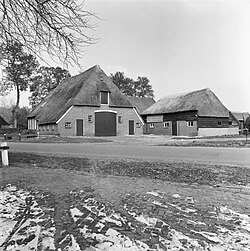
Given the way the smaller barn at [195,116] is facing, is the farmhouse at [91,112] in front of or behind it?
in front

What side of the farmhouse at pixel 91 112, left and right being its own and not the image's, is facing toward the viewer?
front

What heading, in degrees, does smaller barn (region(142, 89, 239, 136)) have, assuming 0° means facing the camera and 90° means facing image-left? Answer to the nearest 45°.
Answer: approximately 45°

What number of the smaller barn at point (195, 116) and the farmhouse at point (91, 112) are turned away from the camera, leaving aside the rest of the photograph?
0

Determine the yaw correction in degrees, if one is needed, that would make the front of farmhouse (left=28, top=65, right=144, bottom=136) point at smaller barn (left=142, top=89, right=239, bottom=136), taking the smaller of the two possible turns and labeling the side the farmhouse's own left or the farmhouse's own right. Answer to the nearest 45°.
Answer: approximately 90° to the farmhouse's own left

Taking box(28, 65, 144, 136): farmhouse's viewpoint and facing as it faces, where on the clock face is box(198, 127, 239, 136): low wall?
The low wall is roughly at 9 o'clock from the farmhouse.
